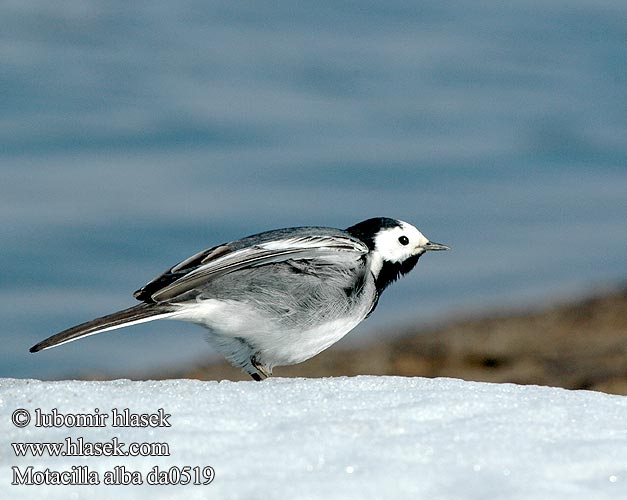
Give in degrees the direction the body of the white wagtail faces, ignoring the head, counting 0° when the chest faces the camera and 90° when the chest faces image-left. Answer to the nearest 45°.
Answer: approximately 270°
